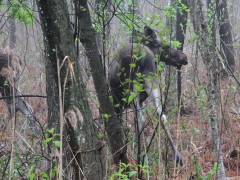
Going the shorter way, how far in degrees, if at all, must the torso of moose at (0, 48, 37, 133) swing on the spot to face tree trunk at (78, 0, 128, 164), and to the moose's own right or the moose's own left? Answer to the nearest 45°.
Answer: approximately 135° to the moose's own left

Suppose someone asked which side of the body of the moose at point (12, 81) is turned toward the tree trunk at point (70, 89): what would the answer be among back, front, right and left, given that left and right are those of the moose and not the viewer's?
left

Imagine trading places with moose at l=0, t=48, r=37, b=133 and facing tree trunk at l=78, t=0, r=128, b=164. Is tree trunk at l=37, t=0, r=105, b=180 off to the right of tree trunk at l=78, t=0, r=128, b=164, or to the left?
right
